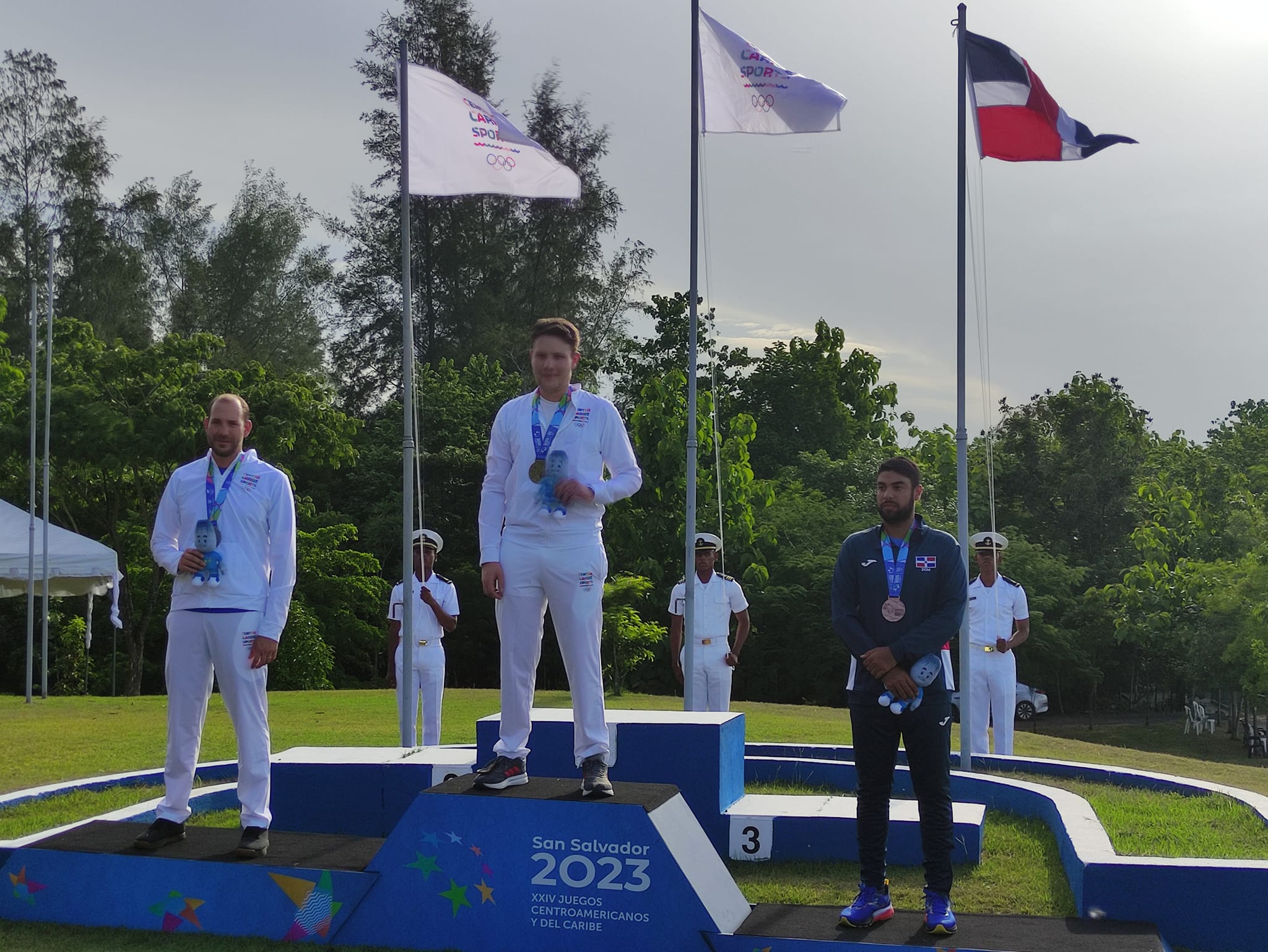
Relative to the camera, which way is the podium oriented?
toward the camera

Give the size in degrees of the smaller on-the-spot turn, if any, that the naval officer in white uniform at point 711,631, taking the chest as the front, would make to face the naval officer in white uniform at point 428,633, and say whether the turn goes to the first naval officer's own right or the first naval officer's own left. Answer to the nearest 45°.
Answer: approximately 90° to the first naval officer's own right

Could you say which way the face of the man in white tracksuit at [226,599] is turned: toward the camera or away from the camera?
toward the camera

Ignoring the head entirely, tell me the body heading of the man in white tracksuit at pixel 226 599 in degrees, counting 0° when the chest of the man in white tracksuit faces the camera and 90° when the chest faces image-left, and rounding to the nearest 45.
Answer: approximately 0°

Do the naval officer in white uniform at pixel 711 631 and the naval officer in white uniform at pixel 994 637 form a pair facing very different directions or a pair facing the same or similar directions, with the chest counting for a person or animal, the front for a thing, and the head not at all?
same or similar directions

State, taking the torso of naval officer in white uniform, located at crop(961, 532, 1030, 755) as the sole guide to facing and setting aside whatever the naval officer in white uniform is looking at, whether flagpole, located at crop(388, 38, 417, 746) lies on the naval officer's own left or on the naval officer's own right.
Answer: on the naval officer's own right

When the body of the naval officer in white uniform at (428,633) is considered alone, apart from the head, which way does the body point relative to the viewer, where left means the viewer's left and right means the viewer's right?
facing the viewer

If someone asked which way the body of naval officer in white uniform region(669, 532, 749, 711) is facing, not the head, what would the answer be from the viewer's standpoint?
toward the camera

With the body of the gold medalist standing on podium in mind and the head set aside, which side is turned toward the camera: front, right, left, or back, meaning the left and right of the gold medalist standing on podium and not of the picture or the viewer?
front

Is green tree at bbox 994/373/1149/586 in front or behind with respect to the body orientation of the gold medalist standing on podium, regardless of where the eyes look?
behind

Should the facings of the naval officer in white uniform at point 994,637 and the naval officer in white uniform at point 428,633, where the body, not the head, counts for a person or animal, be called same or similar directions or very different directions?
same or similar directions

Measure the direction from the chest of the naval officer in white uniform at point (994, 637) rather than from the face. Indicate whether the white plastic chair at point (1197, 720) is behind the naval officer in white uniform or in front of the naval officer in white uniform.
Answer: behind

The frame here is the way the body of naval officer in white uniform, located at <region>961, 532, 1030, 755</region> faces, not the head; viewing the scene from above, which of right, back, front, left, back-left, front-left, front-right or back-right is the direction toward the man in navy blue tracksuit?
front
